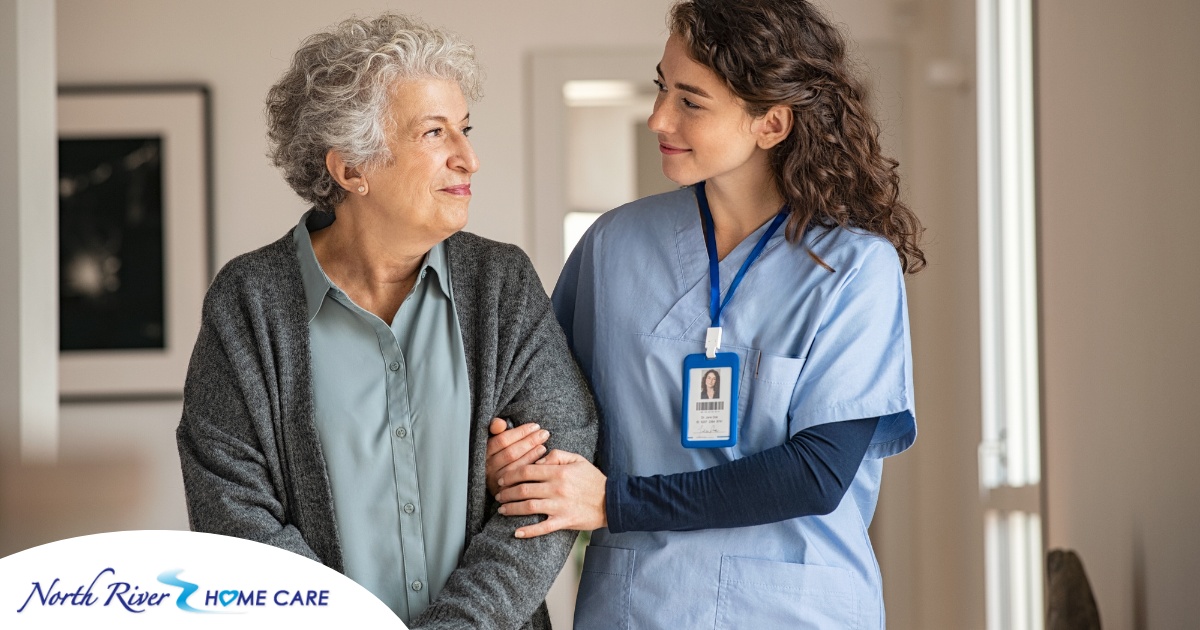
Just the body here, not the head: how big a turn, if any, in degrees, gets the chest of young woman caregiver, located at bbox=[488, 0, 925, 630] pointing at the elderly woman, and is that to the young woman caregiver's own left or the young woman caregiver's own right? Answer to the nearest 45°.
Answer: approximately 45° to the young woman caregiver's own right

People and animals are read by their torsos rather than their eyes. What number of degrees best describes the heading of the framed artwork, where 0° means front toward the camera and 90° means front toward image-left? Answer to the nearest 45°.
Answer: approximately 0°

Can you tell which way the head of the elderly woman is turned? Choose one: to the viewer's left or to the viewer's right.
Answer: to the viewer's right

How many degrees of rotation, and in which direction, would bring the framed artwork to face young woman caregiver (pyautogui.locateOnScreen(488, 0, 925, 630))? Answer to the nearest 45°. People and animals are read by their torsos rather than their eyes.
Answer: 0° — it already faces them

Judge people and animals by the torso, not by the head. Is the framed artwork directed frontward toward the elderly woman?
yes

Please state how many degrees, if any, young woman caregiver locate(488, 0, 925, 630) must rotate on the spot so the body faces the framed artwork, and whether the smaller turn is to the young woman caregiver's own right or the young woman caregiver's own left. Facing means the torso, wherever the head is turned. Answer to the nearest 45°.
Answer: approximately 90° to the young woman caregiver's own right

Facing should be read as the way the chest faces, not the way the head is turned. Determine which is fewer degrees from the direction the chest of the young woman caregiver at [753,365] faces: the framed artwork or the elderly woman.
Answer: the elderly woman
